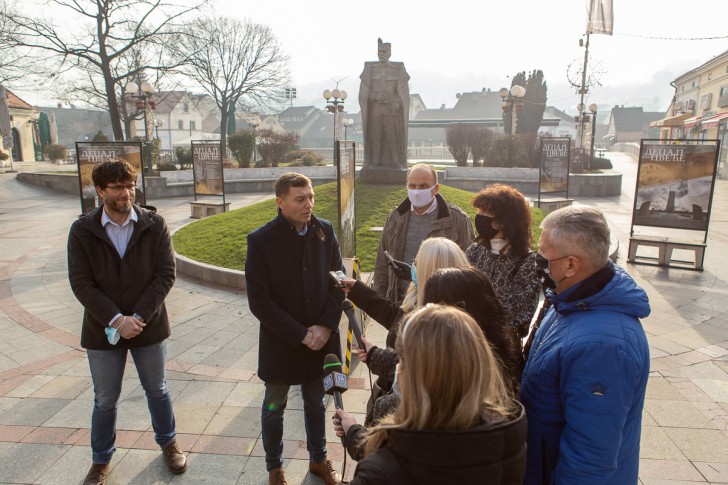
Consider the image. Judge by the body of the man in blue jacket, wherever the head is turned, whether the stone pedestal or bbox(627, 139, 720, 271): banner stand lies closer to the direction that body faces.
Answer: the stone pedestal

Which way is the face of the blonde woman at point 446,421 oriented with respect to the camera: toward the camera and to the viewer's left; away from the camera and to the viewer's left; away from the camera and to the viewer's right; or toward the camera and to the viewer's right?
away from the camera and to the viewer's left

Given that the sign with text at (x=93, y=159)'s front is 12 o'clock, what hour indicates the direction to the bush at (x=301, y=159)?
The bush is roughly at 7 o'clock from the sign with text.

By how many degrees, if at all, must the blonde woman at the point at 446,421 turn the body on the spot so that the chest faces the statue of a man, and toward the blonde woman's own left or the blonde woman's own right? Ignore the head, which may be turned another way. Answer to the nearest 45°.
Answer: approximately 45° to the blonde woman's own right

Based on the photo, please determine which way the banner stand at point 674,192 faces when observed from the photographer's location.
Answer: facing the viewer

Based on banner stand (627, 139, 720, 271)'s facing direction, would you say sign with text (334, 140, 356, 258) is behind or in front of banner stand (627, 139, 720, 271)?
in front

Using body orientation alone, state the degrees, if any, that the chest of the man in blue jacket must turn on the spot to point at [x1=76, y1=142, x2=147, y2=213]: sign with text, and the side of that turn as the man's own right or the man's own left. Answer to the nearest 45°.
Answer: approximately 45° to the man's own right

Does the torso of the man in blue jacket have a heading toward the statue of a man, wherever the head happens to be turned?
no

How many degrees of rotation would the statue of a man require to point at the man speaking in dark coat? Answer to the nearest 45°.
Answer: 0° — it already faces them

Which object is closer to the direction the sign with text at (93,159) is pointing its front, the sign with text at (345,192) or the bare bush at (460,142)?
the sign with text

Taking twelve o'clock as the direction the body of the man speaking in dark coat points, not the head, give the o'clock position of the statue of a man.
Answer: The statue of a man is roughly at 8 o'clock from the man speaking in dark coat.

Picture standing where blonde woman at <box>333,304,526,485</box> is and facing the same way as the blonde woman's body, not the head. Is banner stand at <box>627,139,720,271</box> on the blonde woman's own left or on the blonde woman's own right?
on the blonde woman's own right

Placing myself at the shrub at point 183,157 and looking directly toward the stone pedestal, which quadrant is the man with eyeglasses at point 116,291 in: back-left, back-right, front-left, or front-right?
front-right

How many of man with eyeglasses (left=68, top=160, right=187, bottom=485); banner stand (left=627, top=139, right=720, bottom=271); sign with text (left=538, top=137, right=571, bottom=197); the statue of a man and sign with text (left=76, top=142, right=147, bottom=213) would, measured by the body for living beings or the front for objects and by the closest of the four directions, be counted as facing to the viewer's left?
0

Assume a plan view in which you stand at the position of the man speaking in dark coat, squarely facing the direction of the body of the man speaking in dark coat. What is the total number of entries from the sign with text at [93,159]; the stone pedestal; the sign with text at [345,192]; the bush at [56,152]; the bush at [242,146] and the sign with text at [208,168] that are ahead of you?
0

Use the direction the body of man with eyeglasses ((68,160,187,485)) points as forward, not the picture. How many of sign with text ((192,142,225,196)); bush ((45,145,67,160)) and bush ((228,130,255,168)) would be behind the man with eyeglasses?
3

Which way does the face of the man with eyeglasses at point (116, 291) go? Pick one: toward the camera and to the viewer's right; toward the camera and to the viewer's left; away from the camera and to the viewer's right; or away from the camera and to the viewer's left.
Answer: toward the camera and to the viewer's right
